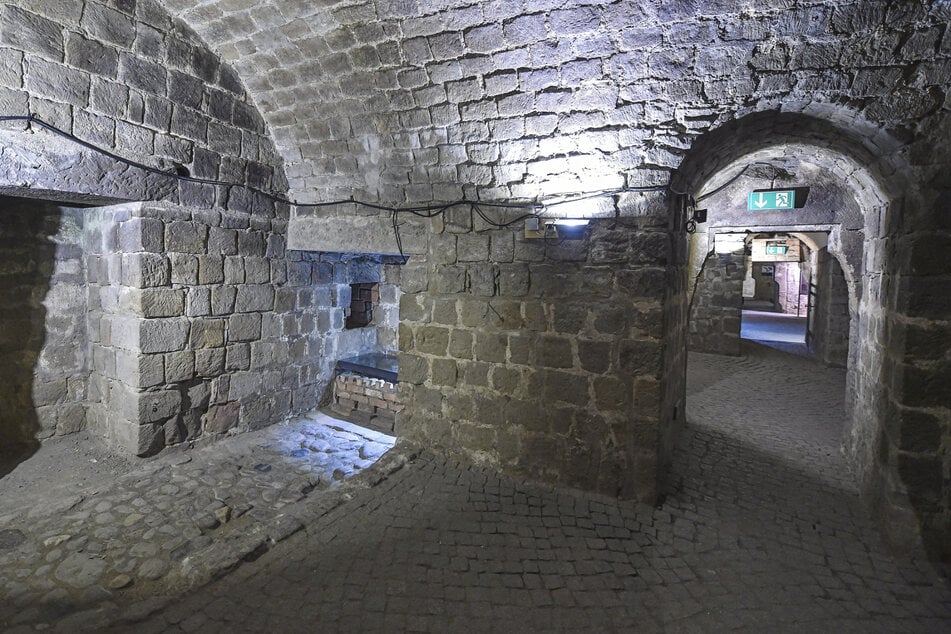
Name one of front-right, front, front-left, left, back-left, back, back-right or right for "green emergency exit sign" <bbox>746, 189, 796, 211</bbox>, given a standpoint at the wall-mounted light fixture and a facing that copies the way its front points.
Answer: back-left

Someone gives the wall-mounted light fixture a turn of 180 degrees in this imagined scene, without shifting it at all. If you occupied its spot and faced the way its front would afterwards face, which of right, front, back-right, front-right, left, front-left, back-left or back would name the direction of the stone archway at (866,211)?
right

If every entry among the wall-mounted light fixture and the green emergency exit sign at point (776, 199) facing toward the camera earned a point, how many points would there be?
2

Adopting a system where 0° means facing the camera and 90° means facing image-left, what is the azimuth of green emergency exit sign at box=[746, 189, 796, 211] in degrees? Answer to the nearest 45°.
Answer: approximately 0°

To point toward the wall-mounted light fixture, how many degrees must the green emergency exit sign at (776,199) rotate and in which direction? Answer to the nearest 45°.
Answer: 0° — it already faces it

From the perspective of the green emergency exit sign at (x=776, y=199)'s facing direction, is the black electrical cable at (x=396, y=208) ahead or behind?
ahead
